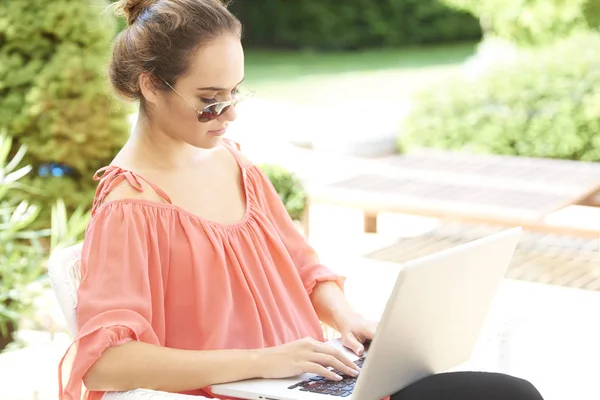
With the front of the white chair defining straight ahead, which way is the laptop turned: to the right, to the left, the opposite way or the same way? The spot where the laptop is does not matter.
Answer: the opposite way

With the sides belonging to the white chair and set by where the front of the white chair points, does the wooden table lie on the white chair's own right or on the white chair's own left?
on the white chair's own left

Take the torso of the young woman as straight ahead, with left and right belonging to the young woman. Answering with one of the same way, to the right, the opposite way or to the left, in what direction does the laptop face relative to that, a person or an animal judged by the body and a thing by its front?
the opposite way

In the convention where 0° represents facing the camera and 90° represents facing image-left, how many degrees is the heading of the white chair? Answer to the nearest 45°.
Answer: approximately 315°

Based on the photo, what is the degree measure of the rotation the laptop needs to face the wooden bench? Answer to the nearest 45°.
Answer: approximately 45° to its right

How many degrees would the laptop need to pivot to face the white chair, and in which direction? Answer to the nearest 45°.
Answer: approximately 45° to its left

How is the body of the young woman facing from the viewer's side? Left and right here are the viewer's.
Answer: facing the viewer and to the right of the viewer

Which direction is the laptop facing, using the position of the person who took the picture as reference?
facing away from the viewer and to the left of the viewer

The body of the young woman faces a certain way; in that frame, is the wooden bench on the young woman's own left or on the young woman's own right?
on the young woman's own left

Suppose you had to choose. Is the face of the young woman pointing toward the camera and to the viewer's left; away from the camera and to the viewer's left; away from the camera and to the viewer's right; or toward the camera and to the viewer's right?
toward the camera and to the viewer's right
